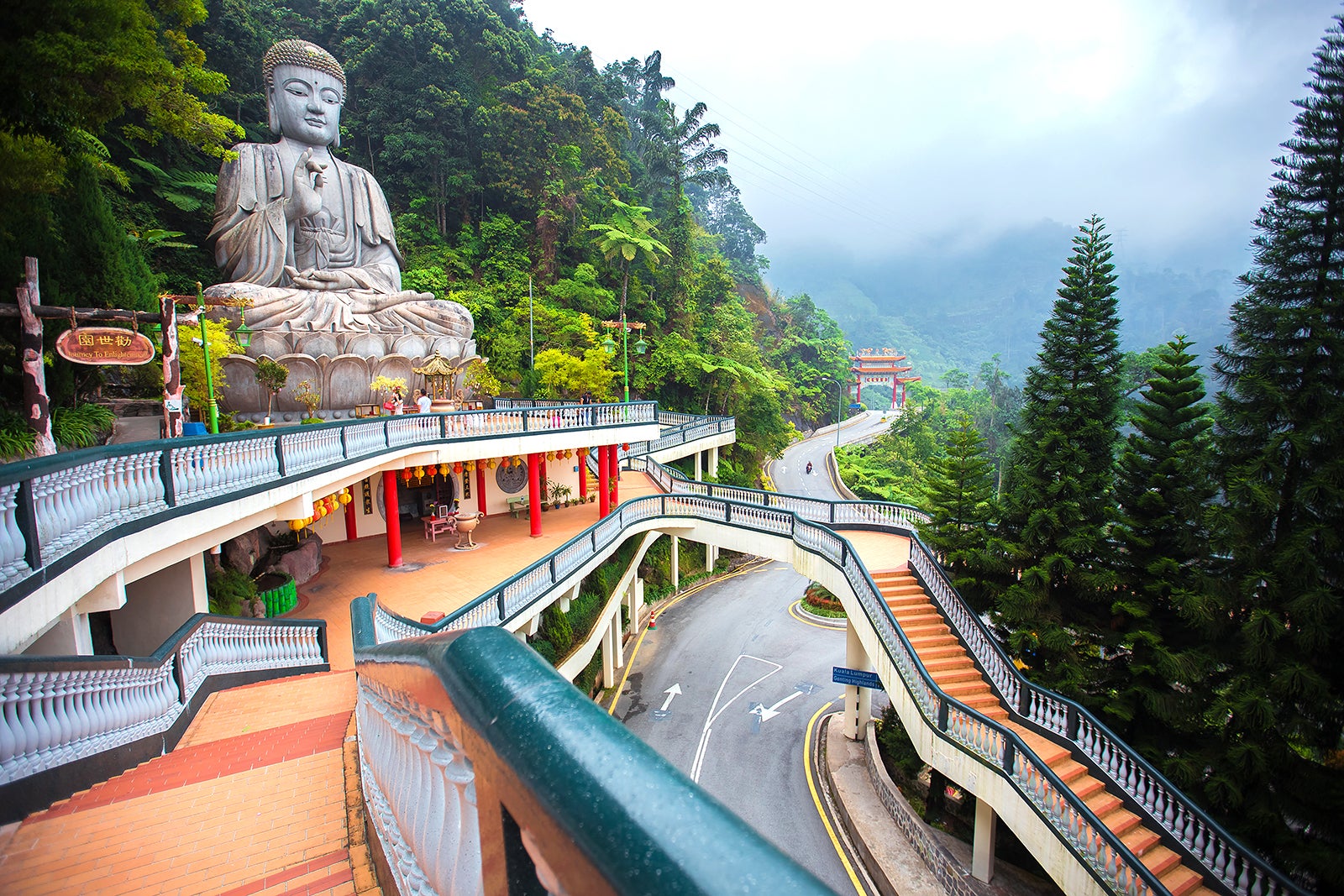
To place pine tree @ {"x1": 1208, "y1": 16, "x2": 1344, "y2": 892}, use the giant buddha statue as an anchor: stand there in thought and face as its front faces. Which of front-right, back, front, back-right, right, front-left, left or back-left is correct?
front

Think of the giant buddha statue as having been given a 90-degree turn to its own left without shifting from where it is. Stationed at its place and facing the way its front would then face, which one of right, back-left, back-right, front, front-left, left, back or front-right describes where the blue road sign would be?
right

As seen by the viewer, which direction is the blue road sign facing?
toward the camera

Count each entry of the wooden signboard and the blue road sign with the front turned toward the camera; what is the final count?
2

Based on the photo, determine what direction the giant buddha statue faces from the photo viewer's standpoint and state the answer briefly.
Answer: facing the viewer and to the right of the viewer

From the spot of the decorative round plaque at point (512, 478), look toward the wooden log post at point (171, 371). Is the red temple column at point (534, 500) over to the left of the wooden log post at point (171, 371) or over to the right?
left

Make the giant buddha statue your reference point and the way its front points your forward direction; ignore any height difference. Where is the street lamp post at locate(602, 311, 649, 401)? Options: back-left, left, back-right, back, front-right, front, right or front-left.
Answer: front-left

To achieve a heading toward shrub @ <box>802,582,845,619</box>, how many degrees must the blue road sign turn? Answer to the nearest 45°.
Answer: approximately 180°

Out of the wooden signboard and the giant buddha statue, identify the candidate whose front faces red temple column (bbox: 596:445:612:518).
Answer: the giant buddha statue

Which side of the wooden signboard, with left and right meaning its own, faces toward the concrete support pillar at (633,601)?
left

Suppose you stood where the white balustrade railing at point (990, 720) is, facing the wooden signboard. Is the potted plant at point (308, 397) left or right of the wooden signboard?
right

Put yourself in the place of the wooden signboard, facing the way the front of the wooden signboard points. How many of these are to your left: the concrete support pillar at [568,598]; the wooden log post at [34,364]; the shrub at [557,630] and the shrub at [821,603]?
3

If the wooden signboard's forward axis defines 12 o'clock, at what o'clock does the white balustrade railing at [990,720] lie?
The white balustrade railing is roughly at 10 o'clock from the wooden signboard.
